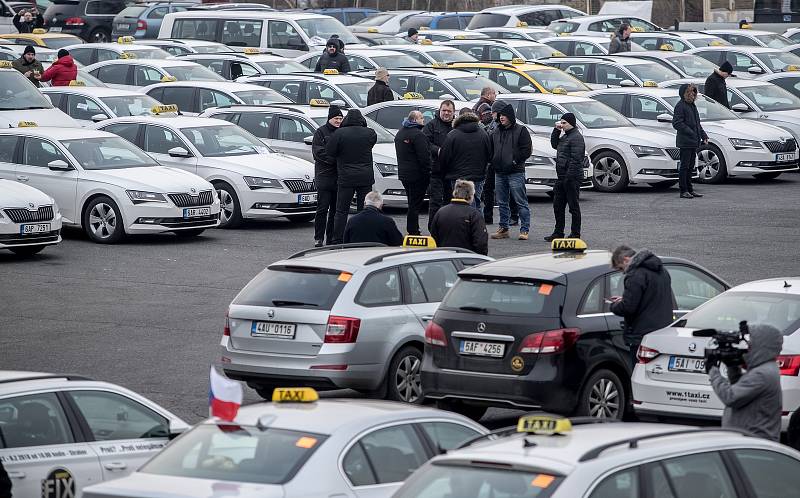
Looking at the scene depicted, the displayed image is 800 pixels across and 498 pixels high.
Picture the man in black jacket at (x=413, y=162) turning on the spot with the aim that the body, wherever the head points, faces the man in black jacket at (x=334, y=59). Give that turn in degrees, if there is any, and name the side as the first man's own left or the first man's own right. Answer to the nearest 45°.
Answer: approximately 45° to the first man's own left

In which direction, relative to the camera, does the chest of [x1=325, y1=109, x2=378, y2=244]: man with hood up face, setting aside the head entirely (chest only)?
away from the camera

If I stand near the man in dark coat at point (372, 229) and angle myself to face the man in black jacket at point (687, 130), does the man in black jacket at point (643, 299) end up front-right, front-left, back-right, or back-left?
back-right

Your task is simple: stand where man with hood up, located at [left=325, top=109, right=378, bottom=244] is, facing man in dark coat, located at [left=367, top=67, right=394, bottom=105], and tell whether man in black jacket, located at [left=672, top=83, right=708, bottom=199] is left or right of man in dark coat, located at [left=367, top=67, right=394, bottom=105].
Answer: right

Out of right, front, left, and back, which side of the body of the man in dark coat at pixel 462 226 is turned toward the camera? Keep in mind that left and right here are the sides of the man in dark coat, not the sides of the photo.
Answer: back

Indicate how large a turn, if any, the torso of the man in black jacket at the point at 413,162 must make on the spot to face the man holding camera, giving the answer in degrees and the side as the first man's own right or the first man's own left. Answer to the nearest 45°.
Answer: approximately 135° to the first man's own right

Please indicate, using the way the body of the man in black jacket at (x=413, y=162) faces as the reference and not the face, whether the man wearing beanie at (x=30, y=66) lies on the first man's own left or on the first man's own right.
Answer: on the first man's own left

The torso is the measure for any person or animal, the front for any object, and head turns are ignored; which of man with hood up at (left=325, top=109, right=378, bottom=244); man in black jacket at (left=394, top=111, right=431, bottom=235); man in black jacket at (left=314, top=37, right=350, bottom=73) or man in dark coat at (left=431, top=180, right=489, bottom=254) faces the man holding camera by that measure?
man in black jacket at (left=314, top=37, right=350, bottom=73)

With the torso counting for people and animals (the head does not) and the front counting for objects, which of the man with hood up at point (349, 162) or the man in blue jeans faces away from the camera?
the man with hood up

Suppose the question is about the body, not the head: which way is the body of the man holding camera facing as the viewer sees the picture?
to the viewer's left
